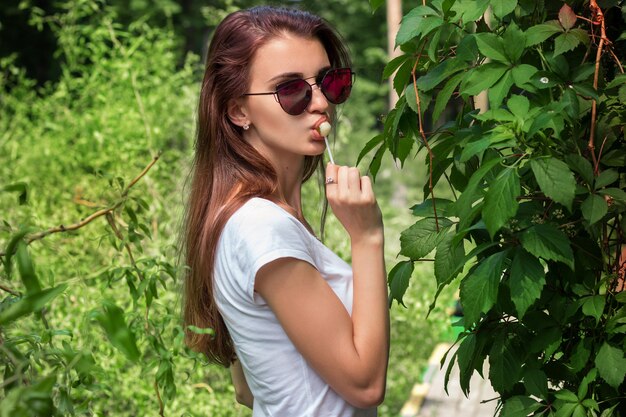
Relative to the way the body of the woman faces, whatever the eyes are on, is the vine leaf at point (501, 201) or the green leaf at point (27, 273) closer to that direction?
the vine leaf

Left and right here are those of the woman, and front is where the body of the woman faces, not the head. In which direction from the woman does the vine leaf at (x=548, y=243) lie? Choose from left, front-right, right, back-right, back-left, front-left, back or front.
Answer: front-right

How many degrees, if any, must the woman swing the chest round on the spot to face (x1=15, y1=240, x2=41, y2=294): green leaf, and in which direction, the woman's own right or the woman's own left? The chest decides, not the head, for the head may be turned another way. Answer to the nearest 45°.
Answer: approximately 135° to the woman's own right

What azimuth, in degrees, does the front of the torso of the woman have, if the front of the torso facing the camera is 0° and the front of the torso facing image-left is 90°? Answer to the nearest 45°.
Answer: approximately 270°

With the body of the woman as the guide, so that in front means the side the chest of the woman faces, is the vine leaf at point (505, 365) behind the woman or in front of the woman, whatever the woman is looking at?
in front

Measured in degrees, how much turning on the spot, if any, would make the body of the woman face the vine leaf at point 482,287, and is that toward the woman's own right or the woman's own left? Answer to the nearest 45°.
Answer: approximately 45° to the woman's own right

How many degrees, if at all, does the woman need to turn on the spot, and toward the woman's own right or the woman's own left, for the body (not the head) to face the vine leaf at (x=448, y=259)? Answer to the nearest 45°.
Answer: approximately 45° to the woman's own right

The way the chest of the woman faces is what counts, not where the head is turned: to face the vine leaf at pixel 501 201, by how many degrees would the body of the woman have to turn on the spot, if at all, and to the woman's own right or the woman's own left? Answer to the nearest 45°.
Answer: approximately 45° to the woman's own right
